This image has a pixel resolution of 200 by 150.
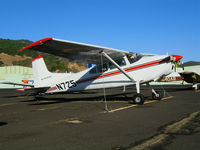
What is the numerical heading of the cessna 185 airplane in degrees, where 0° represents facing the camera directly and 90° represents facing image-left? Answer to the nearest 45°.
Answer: approximately 315°
